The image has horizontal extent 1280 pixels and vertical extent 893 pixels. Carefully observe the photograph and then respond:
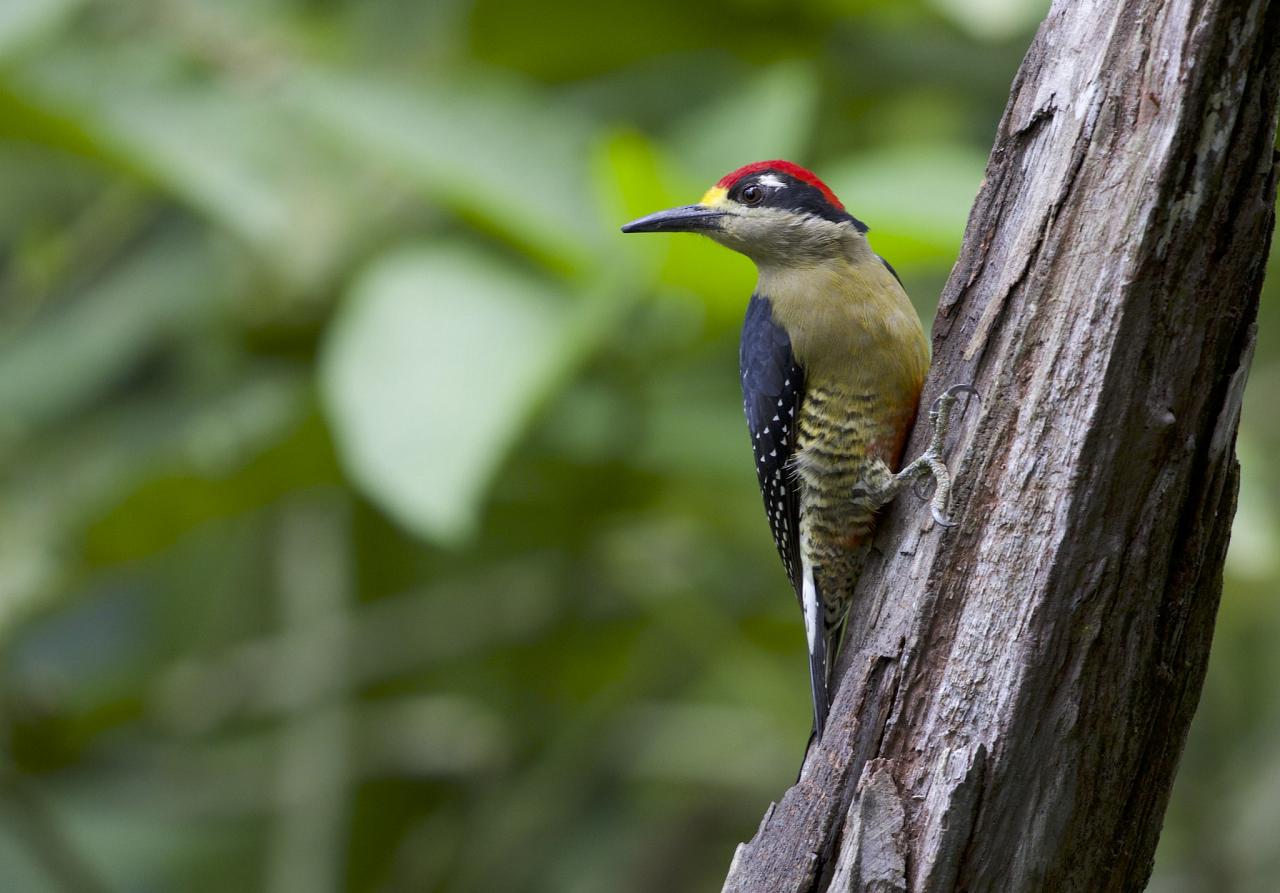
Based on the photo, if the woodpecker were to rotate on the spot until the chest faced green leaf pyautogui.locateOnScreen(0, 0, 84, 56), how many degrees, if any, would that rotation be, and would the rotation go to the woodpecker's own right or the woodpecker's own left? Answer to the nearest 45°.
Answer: approximately 135° to the woodpecker's own right

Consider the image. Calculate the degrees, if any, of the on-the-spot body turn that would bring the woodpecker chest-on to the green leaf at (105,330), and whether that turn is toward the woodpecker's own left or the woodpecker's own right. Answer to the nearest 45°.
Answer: approximately 180°
